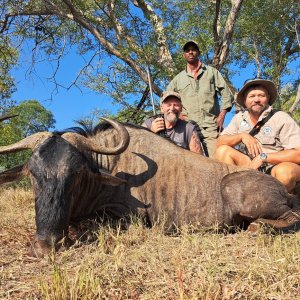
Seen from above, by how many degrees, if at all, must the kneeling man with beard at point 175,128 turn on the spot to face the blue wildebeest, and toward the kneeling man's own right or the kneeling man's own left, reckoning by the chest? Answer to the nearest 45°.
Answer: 0° — they already face it

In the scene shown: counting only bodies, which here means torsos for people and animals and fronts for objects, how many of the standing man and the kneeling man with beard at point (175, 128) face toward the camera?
2

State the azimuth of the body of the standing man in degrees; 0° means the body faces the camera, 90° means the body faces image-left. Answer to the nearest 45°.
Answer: approximately 0°

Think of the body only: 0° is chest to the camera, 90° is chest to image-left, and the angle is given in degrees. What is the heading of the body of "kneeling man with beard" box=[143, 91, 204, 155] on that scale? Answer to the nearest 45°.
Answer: approximately 0°

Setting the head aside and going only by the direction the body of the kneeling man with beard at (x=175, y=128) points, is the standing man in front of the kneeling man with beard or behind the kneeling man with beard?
behind

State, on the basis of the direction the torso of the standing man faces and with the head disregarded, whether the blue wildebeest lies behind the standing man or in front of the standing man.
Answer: in front

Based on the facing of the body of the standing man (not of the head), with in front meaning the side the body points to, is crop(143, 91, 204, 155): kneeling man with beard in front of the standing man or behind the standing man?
in front

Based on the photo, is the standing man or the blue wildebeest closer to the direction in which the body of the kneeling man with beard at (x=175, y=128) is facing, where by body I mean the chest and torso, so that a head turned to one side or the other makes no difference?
the blue wildebeest
